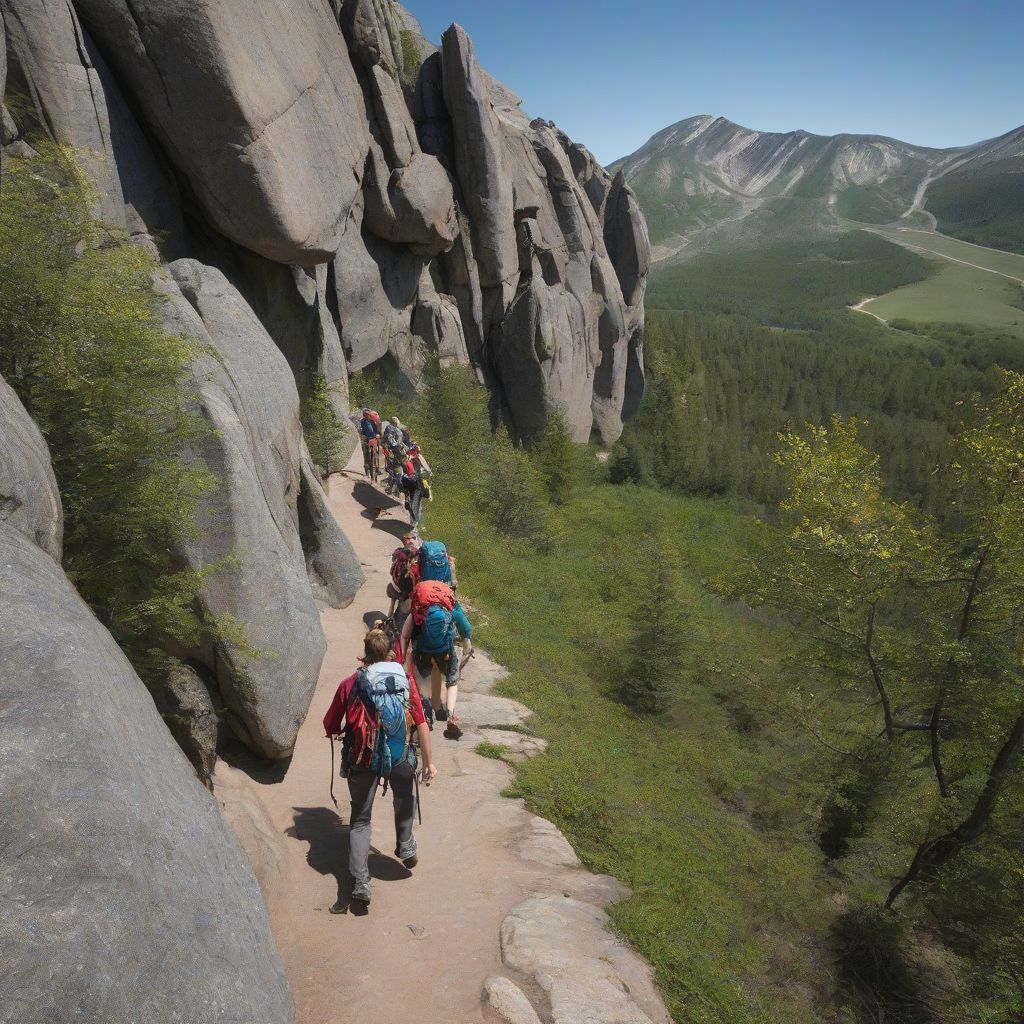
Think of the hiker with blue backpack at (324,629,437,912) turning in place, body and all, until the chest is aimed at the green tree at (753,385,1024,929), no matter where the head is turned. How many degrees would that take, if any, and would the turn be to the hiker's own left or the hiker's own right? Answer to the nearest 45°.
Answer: approximately 45° to the hiker's own right

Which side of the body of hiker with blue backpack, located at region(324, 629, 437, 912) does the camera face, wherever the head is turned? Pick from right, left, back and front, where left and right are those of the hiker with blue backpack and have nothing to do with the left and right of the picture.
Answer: back

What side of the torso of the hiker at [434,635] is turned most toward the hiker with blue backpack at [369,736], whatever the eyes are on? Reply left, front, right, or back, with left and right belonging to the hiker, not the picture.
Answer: back

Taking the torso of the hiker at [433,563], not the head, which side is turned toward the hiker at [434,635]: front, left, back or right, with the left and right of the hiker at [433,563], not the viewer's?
back

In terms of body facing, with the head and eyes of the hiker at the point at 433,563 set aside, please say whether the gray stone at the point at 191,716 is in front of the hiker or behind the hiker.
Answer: behind

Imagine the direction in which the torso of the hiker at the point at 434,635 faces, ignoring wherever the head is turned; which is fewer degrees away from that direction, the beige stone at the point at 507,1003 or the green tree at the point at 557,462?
the green tree

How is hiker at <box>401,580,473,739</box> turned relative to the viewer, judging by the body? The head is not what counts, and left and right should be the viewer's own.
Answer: facing away from the viewer

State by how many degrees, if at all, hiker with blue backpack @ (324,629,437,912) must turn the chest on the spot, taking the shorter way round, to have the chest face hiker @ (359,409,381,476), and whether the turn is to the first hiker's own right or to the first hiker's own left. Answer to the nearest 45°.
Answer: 0° — they already face them

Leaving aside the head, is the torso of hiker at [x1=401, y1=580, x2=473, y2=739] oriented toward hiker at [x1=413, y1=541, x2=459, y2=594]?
yes

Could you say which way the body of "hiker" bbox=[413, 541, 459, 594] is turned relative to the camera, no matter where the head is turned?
away from the camera
